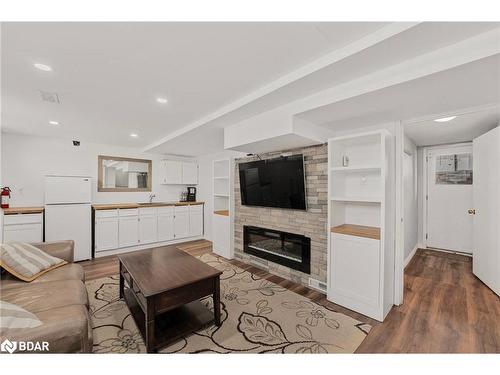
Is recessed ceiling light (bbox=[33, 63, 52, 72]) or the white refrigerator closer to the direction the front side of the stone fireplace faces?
the recessed ceiling light

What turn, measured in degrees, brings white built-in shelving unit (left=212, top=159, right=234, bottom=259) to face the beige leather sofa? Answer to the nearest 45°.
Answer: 0° — it already faces it

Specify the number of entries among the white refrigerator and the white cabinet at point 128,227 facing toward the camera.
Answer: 2

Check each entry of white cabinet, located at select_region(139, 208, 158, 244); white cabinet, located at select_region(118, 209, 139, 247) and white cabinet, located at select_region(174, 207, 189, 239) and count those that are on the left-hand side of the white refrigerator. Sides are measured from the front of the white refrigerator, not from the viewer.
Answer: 3

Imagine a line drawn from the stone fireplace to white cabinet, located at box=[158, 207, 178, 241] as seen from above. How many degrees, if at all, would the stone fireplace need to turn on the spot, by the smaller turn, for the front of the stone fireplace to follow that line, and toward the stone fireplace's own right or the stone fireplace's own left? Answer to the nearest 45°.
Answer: approximately 90° to the stone fireplace's own right

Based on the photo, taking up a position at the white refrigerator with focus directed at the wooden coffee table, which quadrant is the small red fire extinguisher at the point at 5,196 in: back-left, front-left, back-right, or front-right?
back-right

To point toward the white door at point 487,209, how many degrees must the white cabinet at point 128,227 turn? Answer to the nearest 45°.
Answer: approximately 45° to its left

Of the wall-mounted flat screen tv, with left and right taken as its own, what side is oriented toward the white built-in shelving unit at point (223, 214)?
right

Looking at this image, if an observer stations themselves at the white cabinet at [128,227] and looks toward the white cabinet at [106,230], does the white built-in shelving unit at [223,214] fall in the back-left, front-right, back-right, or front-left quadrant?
back-left

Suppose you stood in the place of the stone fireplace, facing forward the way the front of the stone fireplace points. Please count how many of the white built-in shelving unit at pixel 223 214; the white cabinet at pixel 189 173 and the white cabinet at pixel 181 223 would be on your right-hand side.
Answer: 3

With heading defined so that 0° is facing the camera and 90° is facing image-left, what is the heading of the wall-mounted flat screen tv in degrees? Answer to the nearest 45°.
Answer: approximately 45°

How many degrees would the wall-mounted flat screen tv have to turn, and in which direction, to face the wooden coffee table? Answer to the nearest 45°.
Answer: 0° — it already faces it

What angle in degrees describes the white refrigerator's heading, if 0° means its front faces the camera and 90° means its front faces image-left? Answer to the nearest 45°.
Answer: approximately 0°

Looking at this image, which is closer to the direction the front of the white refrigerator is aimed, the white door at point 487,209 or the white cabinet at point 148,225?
the white door

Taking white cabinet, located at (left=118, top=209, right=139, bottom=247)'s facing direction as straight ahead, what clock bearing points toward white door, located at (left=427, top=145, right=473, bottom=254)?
The white door is roughly at 10 o'clock from the white cabinet.

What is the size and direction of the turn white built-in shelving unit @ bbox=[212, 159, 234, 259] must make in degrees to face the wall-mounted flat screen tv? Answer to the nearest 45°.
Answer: approximately 90° to its left

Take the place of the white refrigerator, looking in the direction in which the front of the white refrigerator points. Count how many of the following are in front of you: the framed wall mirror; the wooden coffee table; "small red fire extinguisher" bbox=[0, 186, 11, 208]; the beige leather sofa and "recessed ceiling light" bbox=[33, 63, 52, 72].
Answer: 3
